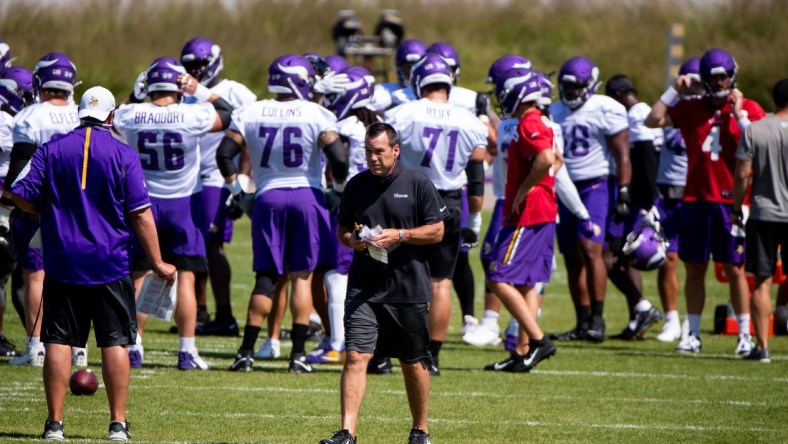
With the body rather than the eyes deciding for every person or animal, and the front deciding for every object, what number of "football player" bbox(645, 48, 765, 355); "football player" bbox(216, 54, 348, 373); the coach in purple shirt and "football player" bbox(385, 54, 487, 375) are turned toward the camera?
1

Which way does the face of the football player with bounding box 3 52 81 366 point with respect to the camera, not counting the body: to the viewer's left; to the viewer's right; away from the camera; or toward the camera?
away from the camera

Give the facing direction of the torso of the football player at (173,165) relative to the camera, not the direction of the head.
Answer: away from the camera

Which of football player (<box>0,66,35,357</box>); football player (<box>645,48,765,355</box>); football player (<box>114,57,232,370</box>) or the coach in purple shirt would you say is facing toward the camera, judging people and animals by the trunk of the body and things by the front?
football player (<box>645,48,765,355</box>)

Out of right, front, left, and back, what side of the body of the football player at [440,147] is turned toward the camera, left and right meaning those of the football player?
back

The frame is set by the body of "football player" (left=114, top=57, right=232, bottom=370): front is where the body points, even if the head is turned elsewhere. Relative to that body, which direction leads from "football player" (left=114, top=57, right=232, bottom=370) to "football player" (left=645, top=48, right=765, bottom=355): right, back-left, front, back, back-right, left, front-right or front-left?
right

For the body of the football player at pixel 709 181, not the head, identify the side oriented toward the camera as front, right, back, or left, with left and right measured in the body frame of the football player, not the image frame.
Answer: front

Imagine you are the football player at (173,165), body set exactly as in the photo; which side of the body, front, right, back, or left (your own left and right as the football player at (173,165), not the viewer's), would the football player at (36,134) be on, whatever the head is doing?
left

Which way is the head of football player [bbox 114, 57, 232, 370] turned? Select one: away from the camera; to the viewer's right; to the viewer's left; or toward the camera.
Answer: away from the camera

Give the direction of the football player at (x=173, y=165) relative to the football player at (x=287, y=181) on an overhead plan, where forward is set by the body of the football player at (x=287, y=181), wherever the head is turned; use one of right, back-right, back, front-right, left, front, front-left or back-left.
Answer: left

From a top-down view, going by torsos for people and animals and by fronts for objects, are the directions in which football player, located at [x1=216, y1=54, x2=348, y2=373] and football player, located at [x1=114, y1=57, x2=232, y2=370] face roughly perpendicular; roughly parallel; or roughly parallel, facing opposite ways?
roughly parallel

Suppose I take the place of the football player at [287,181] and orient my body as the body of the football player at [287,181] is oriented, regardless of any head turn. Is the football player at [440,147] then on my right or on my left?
on my right

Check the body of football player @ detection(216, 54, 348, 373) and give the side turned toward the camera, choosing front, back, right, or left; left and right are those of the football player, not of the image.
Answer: back

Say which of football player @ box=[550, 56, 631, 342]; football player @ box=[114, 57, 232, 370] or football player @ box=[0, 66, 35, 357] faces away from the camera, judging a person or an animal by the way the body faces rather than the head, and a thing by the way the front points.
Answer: football player @ box=[114, 57, 232, 370]

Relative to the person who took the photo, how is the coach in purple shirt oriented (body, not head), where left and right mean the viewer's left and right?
facing away from the viewer

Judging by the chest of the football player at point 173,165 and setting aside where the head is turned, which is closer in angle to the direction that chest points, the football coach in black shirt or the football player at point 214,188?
the football player

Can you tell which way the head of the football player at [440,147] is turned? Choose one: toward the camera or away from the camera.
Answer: away from the camera
